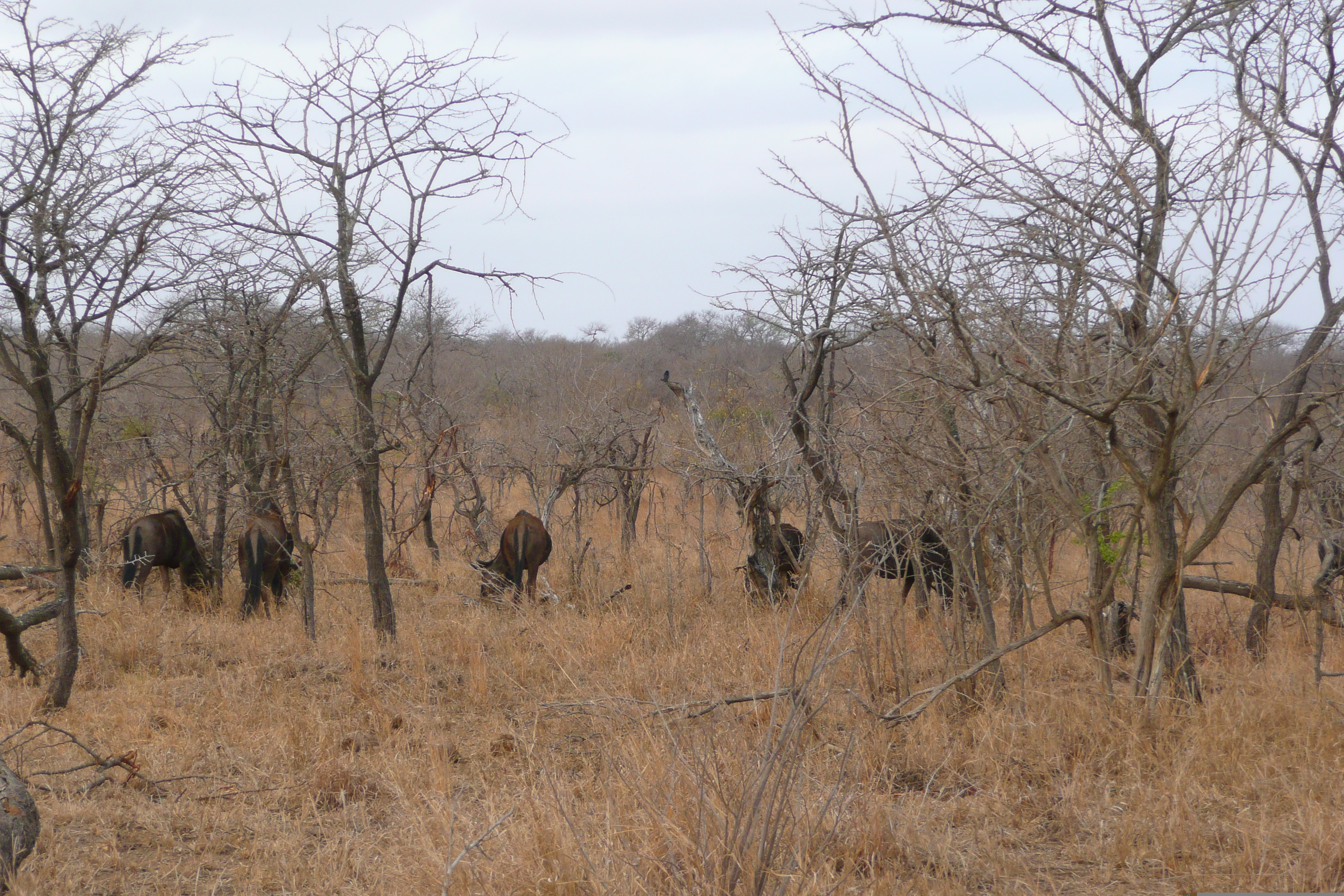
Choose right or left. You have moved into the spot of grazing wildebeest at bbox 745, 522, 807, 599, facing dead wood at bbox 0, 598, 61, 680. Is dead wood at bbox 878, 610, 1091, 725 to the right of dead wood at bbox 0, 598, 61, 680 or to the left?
left
